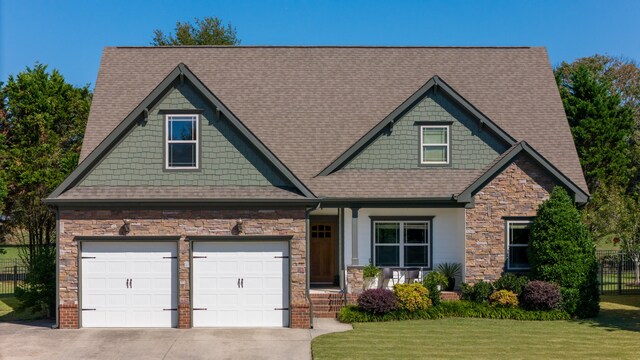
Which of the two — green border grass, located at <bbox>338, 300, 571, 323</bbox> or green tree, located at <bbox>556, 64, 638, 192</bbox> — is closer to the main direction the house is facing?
the green border grass

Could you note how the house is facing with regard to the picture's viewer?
facing the viewer

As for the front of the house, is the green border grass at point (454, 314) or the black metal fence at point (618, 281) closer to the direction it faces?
the green border grass
